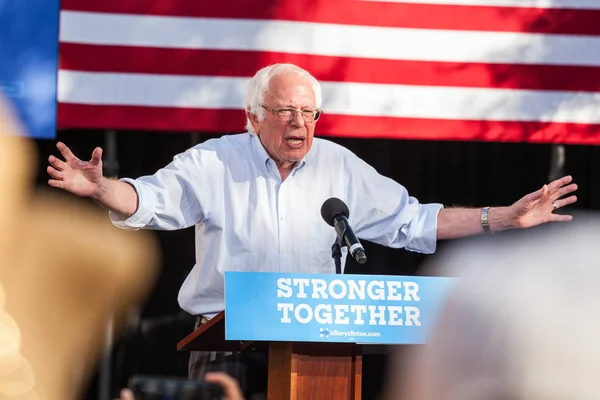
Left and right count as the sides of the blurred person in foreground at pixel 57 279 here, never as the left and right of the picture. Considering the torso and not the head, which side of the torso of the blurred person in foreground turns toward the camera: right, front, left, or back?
back

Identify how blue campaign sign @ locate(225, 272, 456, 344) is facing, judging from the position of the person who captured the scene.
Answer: facing the viewer

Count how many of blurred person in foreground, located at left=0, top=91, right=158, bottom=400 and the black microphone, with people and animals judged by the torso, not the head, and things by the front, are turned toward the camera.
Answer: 0

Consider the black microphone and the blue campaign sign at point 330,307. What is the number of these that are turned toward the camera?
1

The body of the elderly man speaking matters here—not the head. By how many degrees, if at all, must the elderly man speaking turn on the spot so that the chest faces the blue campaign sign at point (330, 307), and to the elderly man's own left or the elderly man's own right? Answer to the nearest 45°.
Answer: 0° — they already face it

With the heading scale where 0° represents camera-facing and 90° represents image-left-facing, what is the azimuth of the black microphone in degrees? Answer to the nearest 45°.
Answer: approximately 135°

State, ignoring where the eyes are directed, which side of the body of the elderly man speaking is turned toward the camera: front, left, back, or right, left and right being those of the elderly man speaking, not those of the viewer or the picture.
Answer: front

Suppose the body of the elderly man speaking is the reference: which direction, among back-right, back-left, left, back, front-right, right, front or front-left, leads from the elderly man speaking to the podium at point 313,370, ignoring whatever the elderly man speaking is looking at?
front

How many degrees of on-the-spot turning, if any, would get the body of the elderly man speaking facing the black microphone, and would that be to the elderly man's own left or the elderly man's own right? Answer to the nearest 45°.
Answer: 0° — they already face it

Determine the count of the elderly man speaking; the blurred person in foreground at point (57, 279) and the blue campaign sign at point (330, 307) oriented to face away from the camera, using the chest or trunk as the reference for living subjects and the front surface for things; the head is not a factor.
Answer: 1

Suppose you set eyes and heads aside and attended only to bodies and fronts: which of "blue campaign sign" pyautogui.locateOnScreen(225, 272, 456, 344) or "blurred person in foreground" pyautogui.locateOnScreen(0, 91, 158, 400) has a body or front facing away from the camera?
the blurred person in foreground
